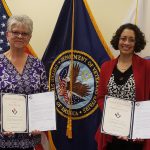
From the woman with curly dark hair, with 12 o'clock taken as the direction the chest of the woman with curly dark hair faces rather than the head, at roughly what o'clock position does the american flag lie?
The american flag is roughly at 4 o'clock from the woman with curly dark hair.

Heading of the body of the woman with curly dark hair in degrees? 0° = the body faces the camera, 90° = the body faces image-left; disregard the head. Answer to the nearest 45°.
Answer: approximately 0°
